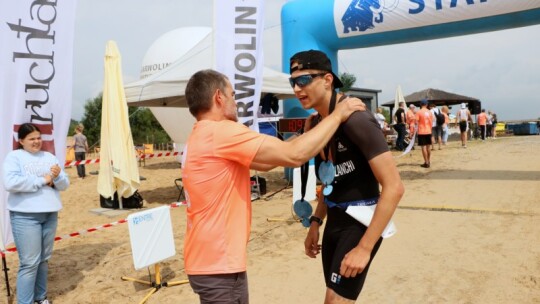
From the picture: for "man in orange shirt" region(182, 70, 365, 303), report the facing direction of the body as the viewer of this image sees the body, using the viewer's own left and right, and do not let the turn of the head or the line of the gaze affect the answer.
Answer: facing away from the viewer and to the right of the viewer

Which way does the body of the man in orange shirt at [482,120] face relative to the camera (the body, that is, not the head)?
away from the camera

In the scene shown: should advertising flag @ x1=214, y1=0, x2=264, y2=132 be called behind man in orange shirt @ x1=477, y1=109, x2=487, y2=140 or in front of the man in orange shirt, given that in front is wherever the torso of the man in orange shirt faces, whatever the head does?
behind

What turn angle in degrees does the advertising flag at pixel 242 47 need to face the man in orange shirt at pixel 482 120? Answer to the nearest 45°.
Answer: approximately 135° to its left

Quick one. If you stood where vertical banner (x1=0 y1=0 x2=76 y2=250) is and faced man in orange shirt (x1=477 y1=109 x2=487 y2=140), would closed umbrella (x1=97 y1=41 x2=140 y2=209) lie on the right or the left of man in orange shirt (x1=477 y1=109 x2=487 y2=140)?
left

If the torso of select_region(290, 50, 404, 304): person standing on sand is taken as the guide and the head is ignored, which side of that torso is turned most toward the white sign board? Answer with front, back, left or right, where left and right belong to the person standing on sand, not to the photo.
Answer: right

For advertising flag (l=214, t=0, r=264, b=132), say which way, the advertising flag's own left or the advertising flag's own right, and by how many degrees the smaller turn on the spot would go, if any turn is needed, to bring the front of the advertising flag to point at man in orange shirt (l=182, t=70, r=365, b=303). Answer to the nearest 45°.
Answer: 0° — it already faces them

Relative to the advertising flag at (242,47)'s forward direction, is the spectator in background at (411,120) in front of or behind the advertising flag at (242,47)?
behind

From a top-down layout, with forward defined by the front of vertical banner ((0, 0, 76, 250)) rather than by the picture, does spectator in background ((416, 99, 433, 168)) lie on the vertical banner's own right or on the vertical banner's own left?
on the vertical banner's own left

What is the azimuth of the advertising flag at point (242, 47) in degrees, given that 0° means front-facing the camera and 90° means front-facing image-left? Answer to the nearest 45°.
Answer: approximately 0°

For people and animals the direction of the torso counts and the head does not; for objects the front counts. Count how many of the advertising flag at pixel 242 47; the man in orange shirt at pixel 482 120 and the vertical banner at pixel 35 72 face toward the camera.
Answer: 2

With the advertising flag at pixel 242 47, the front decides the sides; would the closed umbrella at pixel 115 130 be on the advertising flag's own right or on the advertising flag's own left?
on the advertising flag's own right
